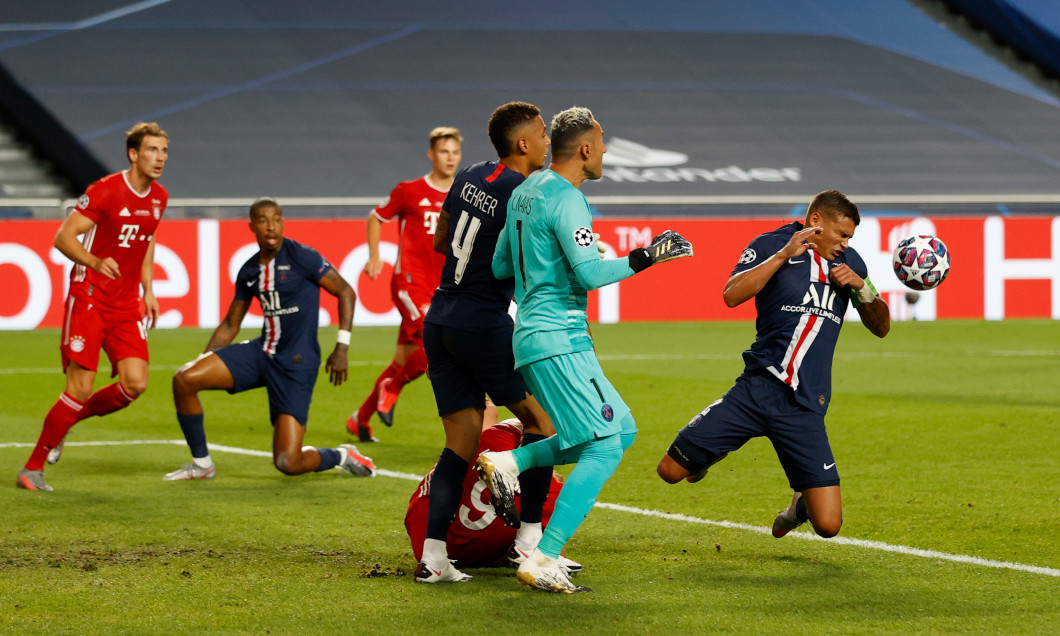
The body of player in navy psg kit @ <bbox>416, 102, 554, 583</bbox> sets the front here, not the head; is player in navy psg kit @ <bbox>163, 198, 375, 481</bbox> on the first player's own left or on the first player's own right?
on the first player's own left

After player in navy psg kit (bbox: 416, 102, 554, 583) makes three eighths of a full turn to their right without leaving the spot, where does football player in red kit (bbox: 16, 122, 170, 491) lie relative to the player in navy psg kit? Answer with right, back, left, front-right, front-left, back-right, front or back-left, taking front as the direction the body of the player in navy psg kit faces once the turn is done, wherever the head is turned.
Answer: back-right

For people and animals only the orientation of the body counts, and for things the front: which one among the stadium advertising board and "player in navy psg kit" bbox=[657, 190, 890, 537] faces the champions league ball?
the stadium advertising board

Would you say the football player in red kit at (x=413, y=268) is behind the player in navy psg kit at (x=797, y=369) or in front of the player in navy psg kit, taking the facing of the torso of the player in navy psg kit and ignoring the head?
behind

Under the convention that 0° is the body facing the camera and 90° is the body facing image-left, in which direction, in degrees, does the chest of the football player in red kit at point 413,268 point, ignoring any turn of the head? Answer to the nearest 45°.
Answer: approximately 315°

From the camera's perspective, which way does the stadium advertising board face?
toward the camera

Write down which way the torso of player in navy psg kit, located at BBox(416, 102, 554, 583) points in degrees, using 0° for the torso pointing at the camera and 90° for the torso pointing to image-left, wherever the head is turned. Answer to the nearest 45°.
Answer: approximately 225°

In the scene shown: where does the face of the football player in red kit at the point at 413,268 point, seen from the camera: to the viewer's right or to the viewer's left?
to the viewer's right

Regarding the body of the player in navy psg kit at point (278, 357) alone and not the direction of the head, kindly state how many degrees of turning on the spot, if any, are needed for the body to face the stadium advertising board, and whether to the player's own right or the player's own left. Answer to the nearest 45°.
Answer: approximately 180°

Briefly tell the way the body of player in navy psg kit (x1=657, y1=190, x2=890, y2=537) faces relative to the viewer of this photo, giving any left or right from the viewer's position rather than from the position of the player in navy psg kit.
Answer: facing the viewer and to the right of the viewer

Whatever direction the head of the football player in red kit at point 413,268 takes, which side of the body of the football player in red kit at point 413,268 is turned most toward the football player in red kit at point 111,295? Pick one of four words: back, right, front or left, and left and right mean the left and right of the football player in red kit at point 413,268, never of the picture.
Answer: right

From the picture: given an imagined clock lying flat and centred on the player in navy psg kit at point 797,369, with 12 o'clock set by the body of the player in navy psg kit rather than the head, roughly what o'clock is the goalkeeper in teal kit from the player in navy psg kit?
The goalkeeper in teal kit is roughly at 3 o'clock from the player in navy psg kit.

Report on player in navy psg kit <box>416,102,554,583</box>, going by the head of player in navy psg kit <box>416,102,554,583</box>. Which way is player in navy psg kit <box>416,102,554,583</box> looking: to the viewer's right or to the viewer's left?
to the viewer's right

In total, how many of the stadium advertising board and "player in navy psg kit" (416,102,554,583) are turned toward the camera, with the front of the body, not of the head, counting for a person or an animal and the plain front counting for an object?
1
